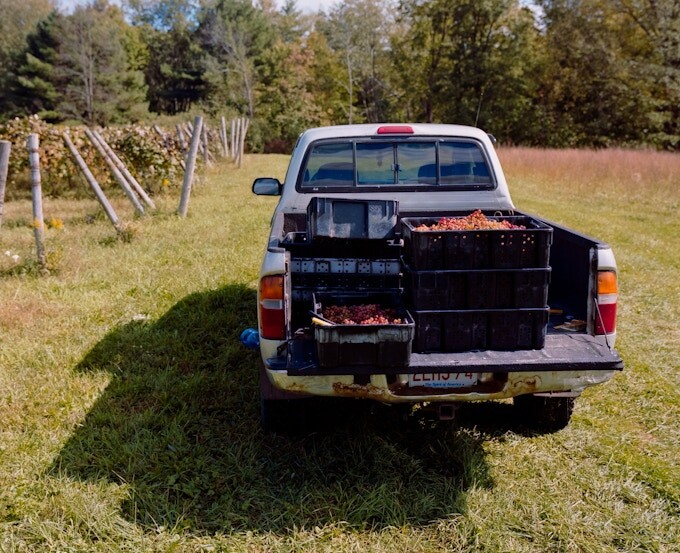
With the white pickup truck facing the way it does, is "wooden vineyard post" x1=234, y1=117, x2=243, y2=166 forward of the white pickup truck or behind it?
forward

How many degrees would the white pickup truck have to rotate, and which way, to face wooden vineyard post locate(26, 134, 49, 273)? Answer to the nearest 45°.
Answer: approximately 45° to its left

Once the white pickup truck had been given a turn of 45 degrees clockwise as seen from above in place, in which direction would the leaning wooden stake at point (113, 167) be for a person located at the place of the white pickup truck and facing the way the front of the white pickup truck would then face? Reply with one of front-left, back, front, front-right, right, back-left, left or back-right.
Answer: left

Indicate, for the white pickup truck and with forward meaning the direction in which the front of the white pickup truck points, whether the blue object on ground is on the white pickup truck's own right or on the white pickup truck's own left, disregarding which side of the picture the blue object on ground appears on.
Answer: on the white pickup truck's own left

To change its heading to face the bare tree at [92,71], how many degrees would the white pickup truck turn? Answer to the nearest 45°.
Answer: approximately 45° to its left

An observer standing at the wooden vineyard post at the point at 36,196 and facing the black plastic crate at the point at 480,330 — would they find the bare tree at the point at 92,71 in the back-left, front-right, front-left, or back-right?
back-left

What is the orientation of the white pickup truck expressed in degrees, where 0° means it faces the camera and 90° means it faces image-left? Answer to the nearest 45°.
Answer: approximately 180°
